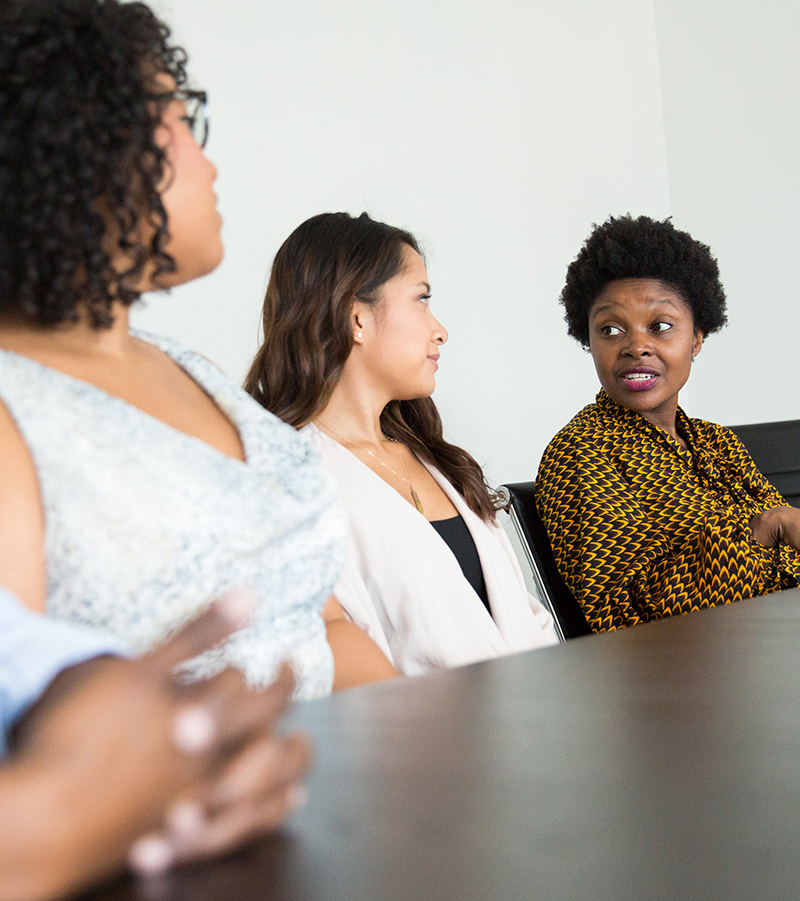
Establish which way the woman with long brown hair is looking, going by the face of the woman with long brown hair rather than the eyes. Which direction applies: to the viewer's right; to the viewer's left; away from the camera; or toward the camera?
to the viewer's right

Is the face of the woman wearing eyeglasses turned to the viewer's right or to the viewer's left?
to the viewer's right

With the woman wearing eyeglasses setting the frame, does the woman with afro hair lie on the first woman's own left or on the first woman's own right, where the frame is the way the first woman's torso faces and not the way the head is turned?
on the first woman's own left

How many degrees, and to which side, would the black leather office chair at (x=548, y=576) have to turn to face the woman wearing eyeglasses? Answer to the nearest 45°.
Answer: approximately 45° to its right

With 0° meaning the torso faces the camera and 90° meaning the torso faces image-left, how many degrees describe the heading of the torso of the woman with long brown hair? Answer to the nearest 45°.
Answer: approximately 315°
